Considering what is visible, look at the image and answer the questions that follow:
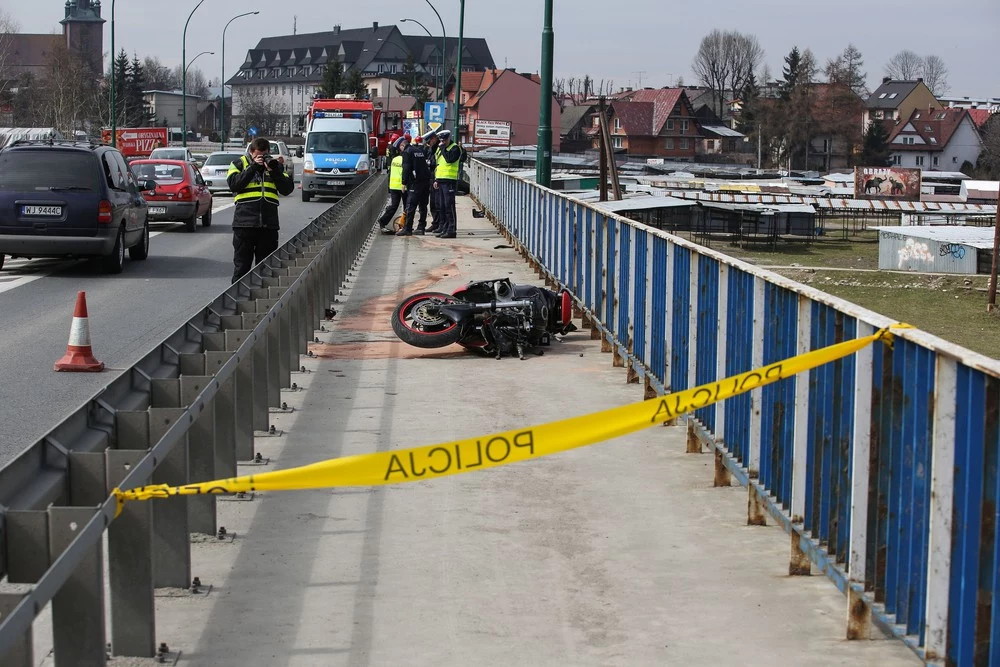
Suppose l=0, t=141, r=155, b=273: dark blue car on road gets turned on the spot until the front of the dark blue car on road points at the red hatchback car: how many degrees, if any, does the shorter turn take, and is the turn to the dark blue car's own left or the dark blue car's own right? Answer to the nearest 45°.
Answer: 0° — it already faces it

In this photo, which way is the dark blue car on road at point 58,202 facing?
away from the camera

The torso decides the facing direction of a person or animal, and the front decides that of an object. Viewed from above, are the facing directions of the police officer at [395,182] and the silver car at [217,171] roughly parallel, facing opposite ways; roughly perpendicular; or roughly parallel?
roughly perpendicular

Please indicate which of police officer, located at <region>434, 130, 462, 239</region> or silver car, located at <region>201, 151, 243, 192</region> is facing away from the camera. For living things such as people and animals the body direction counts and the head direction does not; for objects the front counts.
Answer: the silver car

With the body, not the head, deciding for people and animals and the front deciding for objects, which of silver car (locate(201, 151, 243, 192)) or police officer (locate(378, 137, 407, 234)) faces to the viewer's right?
the police officer

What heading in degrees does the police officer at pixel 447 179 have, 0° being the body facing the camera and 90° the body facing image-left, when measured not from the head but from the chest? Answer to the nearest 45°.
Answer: approximately 45°

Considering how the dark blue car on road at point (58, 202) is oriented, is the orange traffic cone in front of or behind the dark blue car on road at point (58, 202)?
behind

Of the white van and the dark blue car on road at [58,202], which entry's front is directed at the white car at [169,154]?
the dark blue car on road at [58,202]

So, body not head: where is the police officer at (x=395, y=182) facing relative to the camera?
to the viewer's right

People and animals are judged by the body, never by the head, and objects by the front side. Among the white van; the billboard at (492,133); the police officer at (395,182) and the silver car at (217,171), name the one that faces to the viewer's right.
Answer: the police officer

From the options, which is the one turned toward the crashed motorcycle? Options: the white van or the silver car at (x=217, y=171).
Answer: the white van
